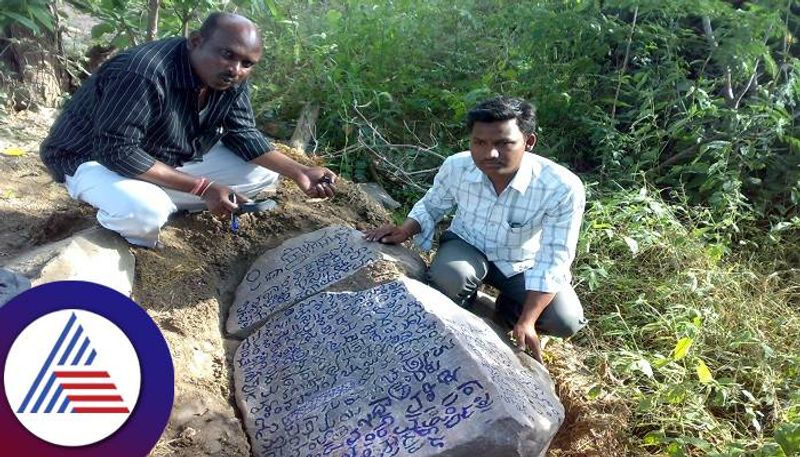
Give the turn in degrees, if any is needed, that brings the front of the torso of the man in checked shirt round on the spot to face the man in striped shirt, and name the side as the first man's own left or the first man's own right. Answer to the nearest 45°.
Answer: approximately 45° to the first man's own right

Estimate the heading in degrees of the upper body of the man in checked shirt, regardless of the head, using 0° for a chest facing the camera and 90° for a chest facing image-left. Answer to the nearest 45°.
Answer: approximately 45°

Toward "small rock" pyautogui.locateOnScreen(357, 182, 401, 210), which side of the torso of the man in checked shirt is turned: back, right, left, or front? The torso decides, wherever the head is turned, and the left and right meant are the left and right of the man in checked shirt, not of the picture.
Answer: right

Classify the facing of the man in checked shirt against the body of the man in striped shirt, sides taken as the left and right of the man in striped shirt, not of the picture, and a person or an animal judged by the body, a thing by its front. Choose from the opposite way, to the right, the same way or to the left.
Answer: to the right

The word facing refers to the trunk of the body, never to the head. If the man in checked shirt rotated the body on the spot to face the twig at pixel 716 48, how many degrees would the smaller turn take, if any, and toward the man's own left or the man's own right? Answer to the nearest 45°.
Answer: approximately 180°

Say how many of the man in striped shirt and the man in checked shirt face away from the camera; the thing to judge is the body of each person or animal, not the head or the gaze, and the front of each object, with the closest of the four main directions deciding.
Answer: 0

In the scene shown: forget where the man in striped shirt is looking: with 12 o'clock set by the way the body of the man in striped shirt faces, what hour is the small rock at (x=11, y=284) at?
The small rock is roughly at 3 o'clock from the man in striped shirt.

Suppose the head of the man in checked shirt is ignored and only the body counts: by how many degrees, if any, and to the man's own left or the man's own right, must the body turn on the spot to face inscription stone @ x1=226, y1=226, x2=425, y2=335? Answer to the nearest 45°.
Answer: approximately 45° to the man's own right

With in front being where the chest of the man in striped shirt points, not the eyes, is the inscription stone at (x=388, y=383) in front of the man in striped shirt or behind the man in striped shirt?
in front

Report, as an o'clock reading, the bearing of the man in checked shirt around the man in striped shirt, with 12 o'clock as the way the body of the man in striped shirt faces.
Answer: The man in checked shirt is roughly at 11 o'clock from the man in striped shirt.

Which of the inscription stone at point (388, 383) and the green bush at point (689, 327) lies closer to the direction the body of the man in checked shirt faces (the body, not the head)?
the inscription stone

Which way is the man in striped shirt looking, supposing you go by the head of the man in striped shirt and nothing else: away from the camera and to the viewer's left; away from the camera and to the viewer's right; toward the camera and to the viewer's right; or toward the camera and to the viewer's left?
toward the camera and to the viewer's right

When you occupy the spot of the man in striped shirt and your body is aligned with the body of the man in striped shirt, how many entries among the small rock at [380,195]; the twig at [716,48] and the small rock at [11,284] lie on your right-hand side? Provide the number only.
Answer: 1
